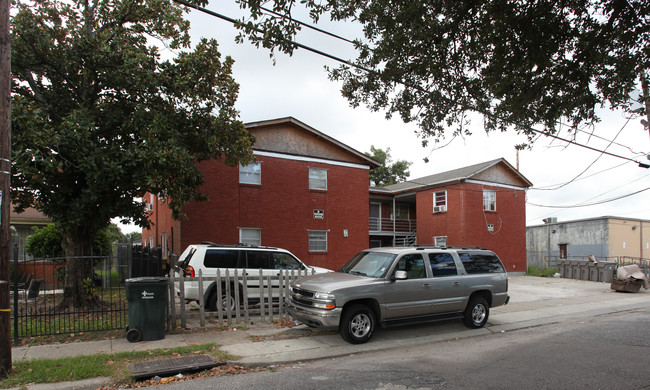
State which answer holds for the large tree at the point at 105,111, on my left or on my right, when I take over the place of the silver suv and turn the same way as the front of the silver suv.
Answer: on my right

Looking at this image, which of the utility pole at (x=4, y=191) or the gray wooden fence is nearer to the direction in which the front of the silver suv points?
the utility pole

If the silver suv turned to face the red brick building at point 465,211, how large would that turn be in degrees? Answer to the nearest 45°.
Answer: approximately 135° to its right

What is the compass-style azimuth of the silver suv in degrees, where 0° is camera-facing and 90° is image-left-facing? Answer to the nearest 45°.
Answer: approximately 45°

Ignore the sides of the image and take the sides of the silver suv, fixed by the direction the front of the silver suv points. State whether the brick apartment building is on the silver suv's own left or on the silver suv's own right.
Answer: on the silver suv's own right

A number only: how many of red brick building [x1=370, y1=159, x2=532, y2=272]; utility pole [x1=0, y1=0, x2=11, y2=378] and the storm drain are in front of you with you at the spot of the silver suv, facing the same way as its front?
2

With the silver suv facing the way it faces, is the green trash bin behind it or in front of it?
in front
